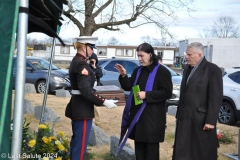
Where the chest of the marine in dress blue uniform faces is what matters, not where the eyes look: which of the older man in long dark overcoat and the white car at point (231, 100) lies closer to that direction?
the older man in long dark overcoat

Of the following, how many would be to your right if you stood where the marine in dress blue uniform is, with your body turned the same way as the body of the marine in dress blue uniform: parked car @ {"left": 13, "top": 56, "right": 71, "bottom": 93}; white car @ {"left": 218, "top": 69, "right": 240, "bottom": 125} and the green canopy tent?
1

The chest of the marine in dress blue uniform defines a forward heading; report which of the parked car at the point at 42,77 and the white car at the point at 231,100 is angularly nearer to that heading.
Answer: the white car

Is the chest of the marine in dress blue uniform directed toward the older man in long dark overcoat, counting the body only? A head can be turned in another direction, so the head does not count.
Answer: yes

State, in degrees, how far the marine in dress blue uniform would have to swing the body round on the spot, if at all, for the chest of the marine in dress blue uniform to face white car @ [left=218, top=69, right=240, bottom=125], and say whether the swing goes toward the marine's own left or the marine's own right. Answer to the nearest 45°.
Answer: approximately 45° to the marine's own left

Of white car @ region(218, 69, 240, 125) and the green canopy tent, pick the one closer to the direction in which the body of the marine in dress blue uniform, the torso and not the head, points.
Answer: the white car

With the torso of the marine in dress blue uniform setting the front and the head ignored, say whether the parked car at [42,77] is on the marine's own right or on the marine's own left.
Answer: on the marine's own left

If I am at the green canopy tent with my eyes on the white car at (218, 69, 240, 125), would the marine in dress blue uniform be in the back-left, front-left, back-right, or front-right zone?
front-left

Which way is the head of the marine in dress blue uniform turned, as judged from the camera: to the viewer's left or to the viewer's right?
to the viewer's right

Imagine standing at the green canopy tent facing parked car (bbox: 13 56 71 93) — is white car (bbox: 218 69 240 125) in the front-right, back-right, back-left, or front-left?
front-right

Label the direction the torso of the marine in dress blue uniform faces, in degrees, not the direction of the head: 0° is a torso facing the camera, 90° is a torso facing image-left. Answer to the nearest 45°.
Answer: approximately 270°
